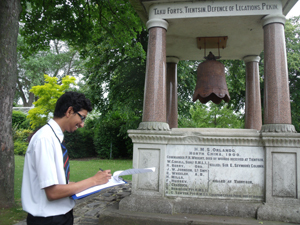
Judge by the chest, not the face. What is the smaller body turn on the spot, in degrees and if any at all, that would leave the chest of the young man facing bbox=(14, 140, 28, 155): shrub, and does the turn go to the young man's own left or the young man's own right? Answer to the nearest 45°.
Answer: approximately 90° to the young man's own left

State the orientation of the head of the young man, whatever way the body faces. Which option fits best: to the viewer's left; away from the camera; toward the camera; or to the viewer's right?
to the viewer's right

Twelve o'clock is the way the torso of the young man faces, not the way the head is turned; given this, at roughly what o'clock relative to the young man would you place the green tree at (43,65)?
The green tree is roughly at 9 o'clock from the young man.

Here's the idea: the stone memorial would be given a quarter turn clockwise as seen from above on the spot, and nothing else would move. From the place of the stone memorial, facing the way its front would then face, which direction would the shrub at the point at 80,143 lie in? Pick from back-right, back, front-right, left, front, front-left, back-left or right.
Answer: front-right

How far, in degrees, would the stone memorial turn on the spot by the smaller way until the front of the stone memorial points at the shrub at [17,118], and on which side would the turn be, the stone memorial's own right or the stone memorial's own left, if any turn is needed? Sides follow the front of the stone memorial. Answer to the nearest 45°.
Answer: approximately 135° to the stone memorial's own right

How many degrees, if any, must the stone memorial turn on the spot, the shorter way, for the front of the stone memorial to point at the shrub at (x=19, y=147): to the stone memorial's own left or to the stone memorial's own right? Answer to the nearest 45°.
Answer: approximately 135° to the stone memorial's own right

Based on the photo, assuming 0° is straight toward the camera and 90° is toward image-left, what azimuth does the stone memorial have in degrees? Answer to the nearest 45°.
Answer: approximately 0°

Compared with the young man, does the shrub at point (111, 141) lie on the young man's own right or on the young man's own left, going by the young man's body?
on the young man's own left

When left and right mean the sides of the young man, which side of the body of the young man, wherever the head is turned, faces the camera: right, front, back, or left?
right

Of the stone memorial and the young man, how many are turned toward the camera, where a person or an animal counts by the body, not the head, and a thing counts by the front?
1

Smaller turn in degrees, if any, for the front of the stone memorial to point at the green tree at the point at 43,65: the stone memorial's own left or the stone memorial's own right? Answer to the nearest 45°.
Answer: approximately 135° to the stone memorial's own right

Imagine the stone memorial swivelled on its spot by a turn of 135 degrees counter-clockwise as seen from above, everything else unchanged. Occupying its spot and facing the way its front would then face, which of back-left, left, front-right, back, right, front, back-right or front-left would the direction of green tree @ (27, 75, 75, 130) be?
left

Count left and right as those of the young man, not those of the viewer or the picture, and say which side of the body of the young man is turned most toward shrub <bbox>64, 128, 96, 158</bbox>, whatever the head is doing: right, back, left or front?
left
